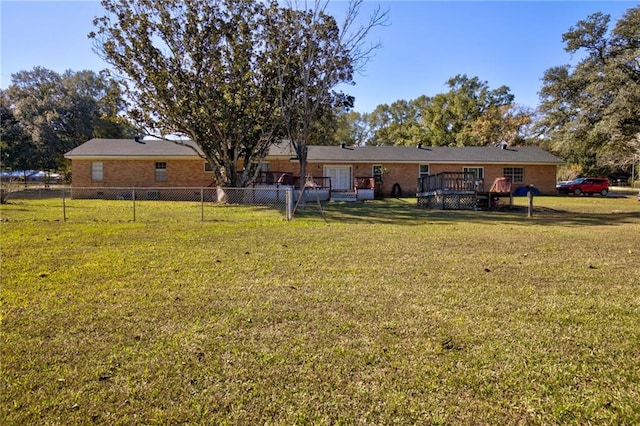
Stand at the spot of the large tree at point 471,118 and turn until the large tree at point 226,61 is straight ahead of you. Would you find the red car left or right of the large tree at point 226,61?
left

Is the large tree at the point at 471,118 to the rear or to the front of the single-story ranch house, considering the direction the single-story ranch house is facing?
to the front

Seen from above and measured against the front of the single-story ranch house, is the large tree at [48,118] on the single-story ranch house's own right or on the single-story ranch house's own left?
on the single-story ranch house's own left

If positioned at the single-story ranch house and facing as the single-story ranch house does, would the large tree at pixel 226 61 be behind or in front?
behind

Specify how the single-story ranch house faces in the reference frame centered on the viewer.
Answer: facing away from the viewer
